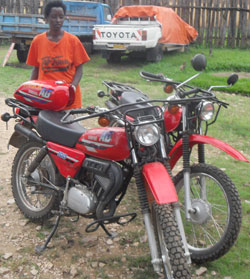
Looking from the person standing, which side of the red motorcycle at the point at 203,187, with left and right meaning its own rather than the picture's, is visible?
back

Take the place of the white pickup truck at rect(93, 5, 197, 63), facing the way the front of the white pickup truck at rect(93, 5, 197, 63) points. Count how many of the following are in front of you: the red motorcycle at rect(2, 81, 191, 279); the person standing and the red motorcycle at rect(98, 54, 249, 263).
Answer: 0

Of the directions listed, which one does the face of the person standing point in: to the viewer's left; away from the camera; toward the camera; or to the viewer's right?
toward the camera

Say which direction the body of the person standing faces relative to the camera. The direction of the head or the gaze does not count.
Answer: toward the camera

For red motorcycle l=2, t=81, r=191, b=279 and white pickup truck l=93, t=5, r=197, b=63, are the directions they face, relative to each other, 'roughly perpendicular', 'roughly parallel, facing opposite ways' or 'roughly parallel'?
roughly perpendicular

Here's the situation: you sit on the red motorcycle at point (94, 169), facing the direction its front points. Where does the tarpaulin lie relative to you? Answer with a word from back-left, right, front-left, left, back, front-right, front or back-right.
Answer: back-left

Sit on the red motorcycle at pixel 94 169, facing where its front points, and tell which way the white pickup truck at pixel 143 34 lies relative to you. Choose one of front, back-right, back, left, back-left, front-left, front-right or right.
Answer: back-left

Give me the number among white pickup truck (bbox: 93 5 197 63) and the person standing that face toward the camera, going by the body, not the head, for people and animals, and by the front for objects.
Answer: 1

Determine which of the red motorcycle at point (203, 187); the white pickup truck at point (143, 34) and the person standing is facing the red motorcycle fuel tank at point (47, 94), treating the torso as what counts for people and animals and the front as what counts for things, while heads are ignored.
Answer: the person standing

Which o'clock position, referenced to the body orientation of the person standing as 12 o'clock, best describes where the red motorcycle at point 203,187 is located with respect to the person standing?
The red motorcycle is roughly at 11 o'clock from the person standing.

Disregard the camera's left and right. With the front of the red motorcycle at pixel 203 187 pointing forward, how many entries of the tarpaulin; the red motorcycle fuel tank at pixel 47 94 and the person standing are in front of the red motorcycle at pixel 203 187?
0

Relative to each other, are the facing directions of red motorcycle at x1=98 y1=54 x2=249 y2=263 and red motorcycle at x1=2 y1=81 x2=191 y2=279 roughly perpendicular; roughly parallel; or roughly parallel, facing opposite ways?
roughly parallel

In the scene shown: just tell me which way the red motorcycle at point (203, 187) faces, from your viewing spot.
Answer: facing the viewer and to the right of the viewer

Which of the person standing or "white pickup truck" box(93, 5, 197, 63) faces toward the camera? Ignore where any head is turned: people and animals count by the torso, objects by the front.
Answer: the person standing

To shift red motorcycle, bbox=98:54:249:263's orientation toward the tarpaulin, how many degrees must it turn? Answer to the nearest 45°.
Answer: approximately 135° to its left
